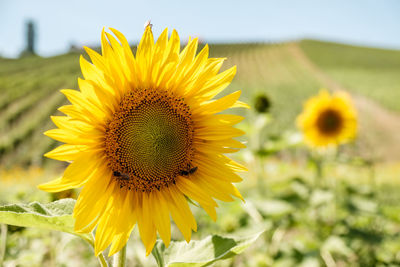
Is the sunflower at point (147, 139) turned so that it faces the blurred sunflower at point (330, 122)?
no

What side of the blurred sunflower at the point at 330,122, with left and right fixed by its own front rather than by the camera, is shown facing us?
front

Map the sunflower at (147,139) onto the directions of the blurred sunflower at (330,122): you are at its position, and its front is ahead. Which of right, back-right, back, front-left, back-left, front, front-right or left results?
front

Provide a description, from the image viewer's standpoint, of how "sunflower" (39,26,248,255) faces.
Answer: facing the viewer

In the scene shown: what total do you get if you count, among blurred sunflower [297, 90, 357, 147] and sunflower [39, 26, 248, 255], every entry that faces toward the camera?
2
